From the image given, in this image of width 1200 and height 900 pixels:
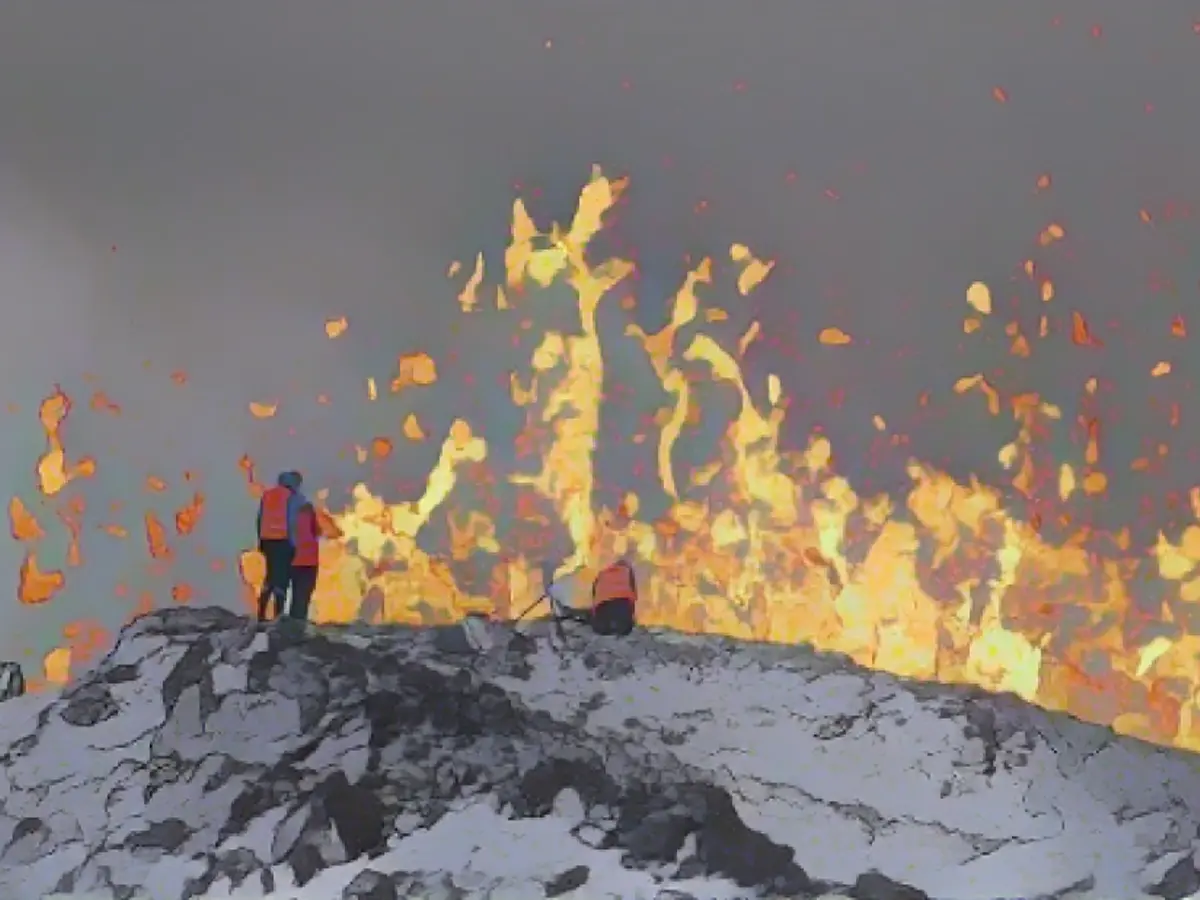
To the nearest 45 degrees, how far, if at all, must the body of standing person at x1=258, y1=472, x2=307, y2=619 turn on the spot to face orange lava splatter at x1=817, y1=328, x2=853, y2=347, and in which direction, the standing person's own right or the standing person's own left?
approximately 45° to the standing person's own right

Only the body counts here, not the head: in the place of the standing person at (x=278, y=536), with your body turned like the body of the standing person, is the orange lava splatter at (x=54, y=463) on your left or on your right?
on your left

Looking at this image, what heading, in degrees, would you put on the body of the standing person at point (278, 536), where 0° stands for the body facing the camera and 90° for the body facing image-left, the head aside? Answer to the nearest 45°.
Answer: approximately 225°

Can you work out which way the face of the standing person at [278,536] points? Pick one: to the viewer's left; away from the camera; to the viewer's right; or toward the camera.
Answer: away from the camera

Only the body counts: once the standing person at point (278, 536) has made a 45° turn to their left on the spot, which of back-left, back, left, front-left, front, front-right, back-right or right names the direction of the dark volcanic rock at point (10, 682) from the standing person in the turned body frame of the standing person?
left
